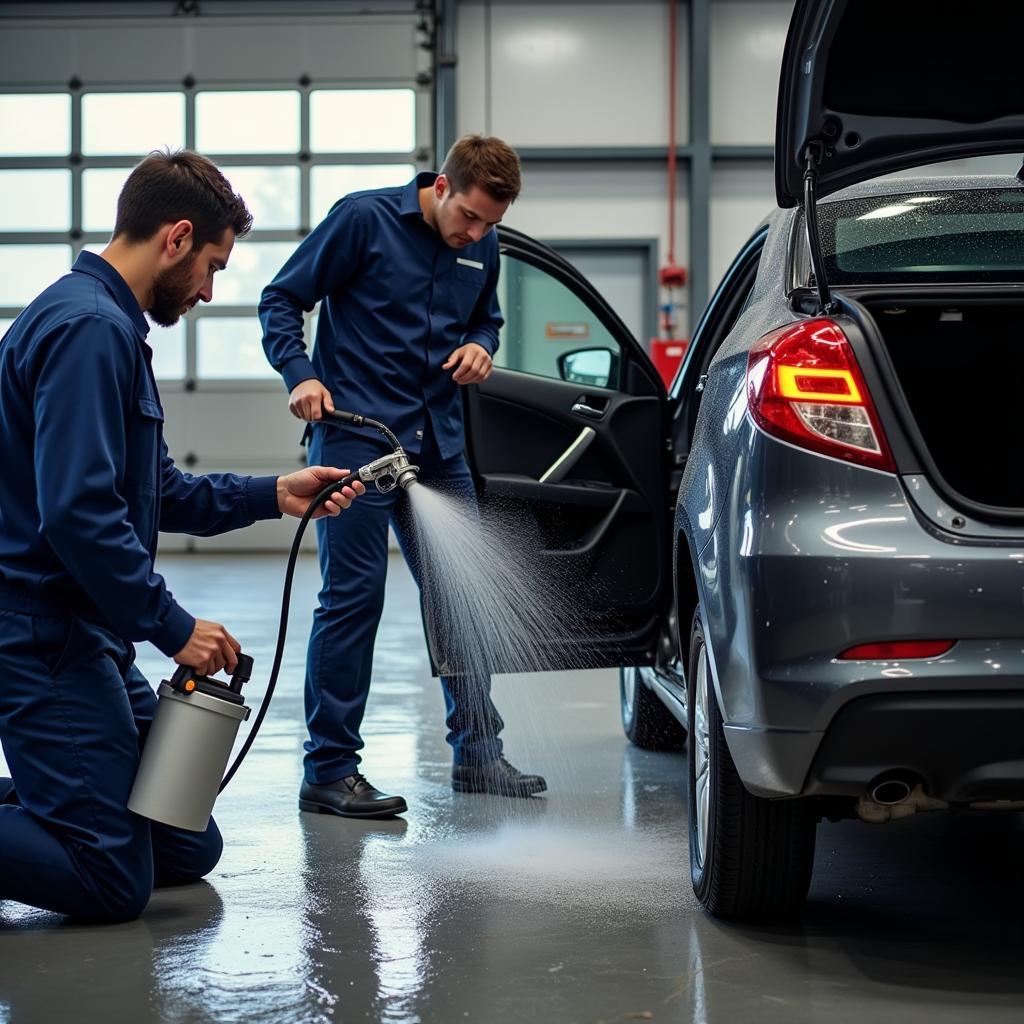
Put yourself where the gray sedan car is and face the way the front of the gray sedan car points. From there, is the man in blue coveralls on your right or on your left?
on your left

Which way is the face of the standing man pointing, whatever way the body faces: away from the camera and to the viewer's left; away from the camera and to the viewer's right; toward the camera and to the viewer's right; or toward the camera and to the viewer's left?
toward the camera and to the viewer's right

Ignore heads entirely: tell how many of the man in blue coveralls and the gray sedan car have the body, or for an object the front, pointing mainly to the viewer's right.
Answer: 1

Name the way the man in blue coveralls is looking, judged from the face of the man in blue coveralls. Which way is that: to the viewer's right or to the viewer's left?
to the viewer's right

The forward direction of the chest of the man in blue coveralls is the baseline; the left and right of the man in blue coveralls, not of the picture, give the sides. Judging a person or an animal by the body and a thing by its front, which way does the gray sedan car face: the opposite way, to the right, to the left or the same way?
to the left

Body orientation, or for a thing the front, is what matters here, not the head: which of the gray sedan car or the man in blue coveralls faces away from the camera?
the gray sedan car

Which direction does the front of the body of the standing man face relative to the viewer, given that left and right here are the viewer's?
facing the viewer and to the right of the viewer

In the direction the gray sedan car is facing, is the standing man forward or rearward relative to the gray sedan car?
forward

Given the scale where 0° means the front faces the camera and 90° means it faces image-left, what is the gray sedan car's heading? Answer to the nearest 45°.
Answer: approximately 180°

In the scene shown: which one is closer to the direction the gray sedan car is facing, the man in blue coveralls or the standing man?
the standing man

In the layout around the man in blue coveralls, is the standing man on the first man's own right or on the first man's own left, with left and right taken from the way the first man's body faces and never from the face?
on the first man's own left

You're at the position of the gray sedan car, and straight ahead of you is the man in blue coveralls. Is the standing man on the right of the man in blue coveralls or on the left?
right

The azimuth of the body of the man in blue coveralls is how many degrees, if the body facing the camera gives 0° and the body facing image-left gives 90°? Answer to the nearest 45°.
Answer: approximately 270°
